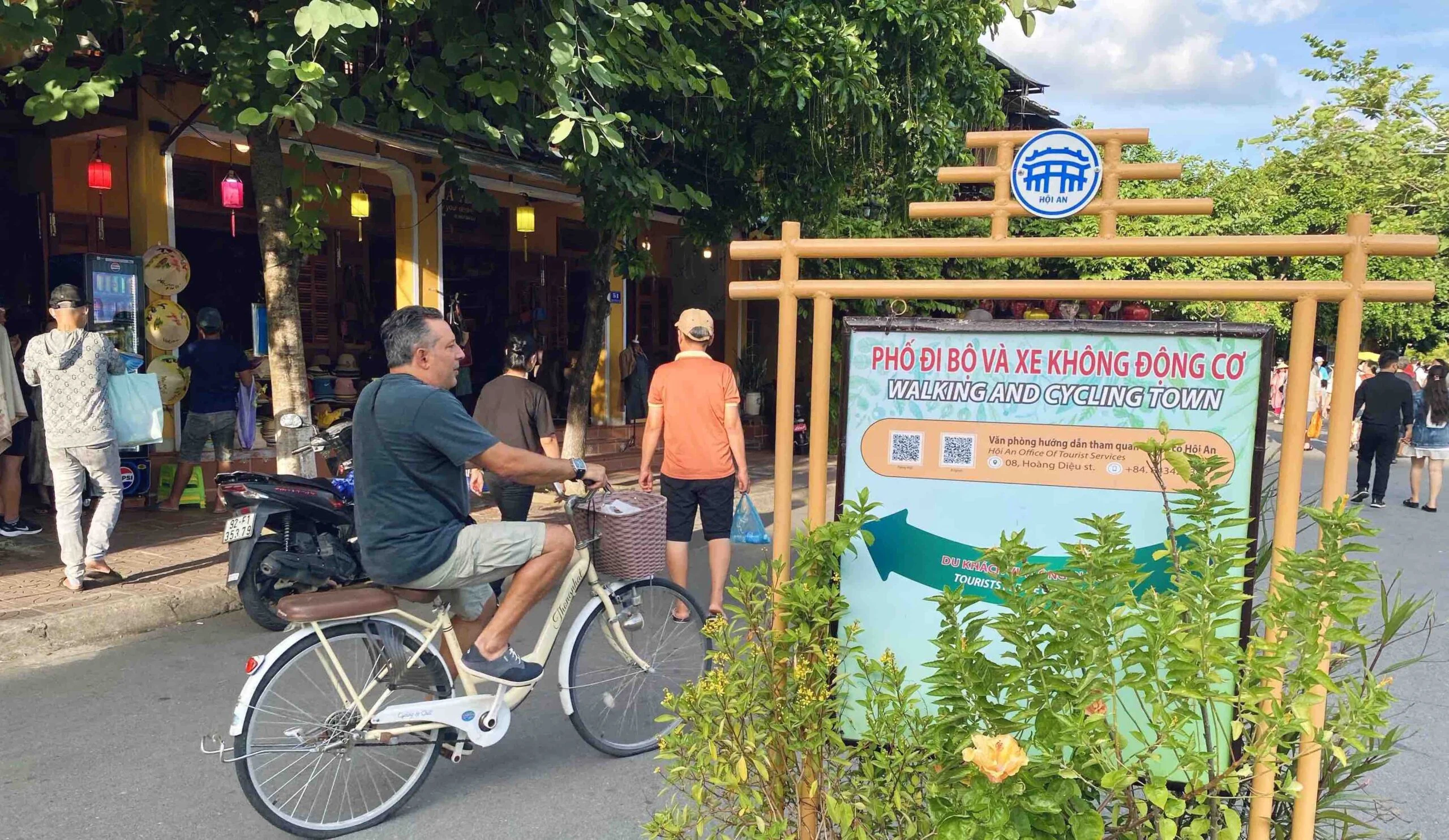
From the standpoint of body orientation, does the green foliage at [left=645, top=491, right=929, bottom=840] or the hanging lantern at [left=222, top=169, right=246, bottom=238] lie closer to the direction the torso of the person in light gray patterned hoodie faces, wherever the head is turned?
the hanging lantern

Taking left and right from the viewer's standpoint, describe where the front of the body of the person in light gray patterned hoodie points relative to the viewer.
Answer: facing away from the viewer

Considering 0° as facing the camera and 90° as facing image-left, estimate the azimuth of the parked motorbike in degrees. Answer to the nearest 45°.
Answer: approximately 225°

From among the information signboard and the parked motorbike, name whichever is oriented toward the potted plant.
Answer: the parked motorbike

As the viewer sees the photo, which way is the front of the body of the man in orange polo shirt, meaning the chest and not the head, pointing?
away from the camera

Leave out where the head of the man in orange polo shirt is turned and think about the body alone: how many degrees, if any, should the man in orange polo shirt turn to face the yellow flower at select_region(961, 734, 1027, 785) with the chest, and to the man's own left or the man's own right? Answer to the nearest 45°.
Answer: approximately 180°

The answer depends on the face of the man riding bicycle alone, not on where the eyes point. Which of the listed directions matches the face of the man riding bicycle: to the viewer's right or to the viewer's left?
to the viewer's right

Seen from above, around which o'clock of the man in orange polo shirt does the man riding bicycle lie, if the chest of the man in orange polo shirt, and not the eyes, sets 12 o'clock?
The man riding bicycle is roughly at 7 o'clock from the man in orange polo shirt.

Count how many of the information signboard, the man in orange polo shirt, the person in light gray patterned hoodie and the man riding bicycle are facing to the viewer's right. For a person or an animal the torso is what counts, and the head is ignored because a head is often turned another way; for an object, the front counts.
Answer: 1

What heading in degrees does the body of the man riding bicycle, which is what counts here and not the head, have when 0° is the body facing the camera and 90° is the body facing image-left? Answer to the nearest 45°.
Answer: approximately 270°

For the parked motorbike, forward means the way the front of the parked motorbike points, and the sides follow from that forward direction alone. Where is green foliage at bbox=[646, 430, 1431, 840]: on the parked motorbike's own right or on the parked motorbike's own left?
on the parked motorbike's own right

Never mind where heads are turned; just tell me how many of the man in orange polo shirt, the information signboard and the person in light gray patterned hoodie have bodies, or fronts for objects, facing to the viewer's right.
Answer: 0

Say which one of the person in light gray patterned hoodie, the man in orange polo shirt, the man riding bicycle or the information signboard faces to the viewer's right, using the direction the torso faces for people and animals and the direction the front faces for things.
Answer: the man riding bicycle

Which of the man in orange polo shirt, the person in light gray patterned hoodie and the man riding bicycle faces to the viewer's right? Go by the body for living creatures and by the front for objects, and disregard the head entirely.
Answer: the man riding bicycle

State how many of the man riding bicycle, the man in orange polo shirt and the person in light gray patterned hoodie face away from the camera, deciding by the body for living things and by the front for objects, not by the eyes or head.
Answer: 2

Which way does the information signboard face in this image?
toward the camera

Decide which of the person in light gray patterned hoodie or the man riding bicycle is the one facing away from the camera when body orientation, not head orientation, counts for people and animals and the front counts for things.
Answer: the person in light gray patterned hoodie
